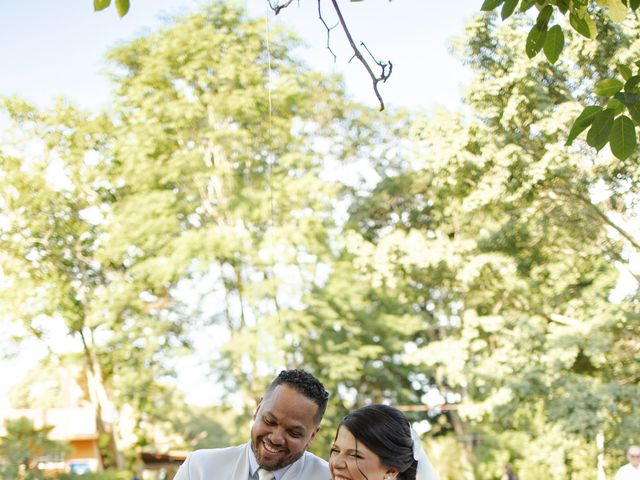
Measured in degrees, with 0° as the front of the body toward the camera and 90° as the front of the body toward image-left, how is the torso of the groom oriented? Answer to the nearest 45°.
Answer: approximately 0°

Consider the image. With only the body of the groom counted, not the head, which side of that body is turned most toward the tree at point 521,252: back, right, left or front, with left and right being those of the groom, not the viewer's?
back

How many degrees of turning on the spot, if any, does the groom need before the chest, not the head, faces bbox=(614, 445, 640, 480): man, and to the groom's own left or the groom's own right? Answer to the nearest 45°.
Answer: approximately 135° to the groom's own left
